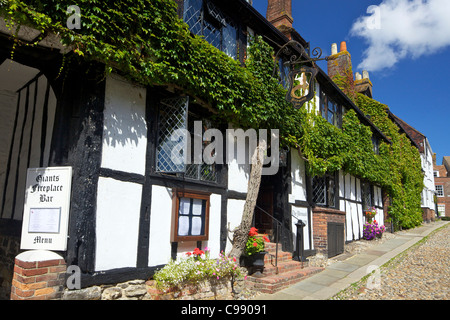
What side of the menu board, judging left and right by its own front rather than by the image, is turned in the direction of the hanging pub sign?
left

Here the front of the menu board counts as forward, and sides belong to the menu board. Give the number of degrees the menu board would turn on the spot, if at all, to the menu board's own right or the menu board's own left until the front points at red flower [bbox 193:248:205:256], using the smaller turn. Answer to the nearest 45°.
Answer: approximately 90° to the menu board's own left

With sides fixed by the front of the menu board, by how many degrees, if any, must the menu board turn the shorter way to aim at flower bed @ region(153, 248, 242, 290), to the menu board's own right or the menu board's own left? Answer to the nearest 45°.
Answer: approximately 90° to the menu board's own left

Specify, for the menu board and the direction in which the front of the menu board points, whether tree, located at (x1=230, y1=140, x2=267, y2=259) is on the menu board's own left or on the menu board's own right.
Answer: on the menu board's own left

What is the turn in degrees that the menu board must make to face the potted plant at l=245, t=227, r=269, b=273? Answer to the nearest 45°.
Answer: approximately 90° to its left

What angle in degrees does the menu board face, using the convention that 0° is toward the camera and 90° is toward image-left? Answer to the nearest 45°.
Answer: approximately 0°

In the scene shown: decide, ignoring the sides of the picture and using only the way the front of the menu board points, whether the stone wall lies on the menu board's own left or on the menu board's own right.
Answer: on the menu board's own left

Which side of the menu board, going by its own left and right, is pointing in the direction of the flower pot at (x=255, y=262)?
left
